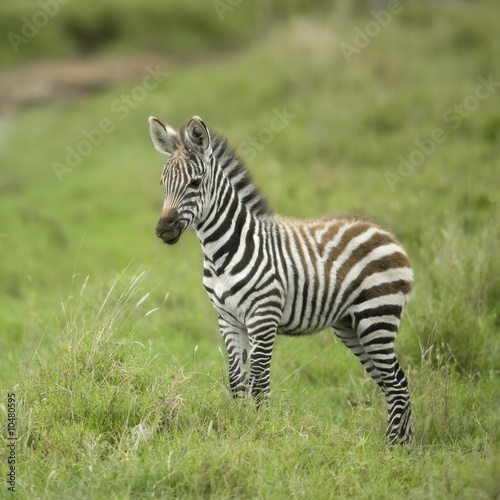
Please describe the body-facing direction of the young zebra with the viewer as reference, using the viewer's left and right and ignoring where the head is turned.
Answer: facing the viewer and to the left of the viewer
